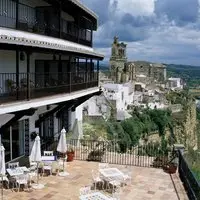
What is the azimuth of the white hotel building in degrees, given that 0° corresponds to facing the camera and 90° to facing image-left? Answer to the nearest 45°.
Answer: approximately 315°

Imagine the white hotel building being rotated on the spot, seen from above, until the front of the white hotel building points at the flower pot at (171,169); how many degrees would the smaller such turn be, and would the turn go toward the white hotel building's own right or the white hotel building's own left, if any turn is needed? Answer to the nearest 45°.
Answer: approximately 45° to the white hotel building's own left
